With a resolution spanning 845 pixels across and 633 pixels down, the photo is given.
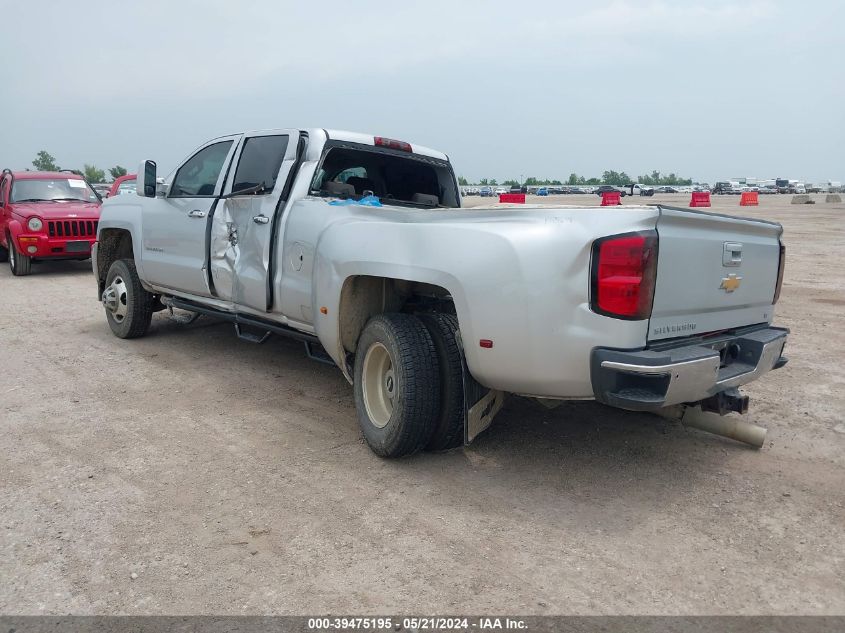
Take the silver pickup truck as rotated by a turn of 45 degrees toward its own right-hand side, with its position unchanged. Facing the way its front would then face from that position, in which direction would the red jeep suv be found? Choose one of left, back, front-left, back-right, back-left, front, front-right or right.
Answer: front-left

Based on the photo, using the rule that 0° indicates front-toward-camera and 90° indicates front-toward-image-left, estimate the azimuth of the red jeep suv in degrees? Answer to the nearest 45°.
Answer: approximately 315°

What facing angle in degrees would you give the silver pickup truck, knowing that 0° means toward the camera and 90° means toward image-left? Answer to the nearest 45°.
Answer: approximately 135°
